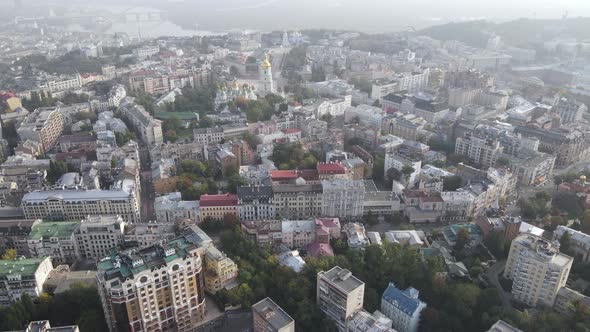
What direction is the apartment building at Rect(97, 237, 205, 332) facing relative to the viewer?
toward the camera

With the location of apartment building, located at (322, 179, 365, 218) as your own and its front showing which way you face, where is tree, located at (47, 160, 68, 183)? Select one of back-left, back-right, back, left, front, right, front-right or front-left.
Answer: right

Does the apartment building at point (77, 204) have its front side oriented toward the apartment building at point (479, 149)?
no

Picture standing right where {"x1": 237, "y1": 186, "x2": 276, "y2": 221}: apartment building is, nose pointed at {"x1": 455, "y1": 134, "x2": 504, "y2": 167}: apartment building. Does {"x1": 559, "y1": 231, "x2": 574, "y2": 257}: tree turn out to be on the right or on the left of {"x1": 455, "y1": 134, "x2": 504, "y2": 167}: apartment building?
right

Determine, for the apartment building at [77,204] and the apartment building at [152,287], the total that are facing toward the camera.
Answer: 2

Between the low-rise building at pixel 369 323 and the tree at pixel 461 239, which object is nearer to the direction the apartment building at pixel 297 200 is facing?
the low-rise building

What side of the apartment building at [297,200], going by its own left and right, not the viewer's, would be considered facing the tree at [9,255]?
right

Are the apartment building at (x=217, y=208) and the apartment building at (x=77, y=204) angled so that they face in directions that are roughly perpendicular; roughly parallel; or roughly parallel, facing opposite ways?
roughly parallel

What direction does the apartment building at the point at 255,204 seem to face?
toward the camera

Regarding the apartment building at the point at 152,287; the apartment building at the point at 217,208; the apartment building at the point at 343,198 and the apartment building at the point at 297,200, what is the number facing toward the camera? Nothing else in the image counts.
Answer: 4

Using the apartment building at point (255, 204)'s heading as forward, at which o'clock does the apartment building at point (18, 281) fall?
the apartment building at point (18, 281) is roughly at 2 o'clock from the apartment building at point (255, 204).

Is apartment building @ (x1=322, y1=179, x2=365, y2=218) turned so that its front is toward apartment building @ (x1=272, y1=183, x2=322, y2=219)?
no

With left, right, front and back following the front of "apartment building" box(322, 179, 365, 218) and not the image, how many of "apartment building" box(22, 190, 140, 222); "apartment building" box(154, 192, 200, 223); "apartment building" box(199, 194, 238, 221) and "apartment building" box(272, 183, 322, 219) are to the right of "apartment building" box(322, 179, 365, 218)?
4

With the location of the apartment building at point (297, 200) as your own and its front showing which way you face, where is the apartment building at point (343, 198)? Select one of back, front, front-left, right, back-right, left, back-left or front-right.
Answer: left

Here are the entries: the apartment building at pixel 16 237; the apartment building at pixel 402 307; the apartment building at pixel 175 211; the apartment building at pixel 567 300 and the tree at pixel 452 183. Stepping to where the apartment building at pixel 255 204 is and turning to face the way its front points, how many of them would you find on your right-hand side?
2

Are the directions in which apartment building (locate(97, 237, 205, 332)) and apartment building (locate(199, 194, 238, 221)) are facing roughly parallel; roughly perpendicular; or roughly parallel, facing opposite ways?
roughly parallel

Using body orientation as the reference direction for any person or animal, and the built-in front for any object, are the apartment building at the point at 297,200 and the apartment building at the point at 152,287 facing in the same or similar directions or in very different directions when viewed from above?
same or similar directions

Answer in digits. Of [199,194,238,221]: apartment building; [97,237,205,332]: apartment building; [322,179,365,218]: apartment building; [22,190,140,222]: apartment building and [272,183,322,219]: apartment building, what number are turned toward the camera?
5
